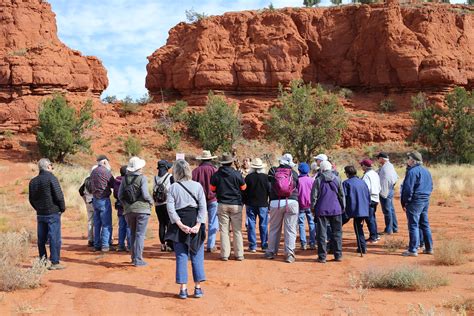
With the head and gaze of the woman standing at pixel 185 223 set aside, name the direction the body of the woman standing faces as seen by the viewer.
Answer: away from the camera

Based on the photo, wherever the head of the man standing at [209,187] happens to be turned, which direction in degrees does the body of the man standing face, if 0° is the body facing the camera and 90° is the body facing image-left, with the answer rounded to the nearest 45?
approximately 180°

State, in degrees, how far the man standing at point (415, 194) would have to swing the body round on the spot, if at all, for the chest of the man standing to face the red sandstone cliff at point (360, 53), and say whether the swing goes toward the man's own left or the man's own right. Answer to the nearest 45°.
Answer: approximately 45° to the man's own right

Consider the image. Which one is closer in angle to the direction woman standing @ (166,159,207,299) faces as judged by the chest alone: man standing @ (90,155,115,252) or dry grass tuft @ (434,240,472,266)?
the man standing

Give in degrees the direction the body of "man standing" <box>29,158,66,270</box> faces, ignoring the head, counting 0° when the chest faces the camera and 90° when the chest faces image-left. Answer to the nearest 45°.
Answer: approximately 225°

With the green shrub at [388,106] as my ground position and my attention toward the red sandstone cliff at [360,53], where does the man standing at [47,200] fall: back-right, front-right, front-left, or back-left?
back-left

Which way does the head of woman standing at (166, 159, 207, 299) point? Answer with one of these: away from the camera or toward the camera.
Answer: away from the camera

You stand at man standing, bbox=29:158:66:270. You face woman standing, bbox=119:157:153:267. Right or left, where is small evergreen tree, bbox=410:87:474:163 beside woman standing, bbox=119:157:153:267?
left

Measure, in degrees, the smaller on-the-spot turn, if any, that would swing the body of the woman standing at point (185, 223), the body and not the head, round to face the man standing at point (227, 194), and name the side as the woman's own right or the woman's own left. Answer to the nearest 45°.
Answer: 0° — they already face them

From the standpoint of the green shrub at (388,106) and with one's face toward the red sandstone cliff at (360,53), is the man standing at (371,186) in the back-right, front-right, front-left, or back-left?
back-left

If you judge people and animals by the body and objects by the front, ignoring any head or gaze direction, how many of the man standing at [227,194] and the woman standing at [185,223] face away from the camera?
2

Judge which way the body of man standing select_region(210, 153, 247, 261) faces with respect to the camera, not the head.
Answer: away from the camera

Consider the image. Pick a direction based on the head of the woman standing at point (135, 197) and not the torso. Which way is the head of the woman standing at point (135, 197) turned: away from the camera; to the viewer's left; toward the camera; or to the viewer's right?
away from the camera
